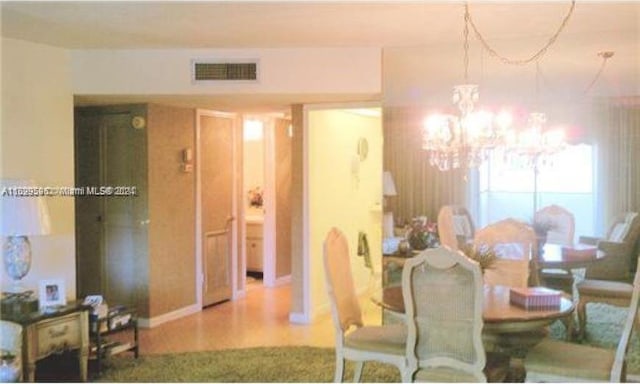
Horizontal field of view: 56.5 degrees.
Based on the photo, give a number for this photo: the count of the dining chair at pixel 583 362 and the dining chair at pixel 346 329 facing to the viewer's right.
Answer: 1

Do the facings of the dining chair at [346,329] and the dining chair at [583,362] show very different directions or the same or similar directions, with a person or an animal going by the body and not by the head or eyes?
very different directions

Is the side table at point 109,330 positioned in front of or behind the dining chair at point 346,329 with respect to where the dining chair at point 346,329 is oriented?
behind

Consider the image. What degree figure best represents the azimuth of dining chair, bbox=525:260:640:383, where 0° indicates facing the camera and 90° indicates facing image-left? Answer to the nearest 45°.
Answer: approximately 90°

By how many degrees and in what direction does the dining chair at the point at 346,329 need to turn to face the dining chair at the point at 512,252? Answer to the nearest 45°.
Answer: approximately 45° to its left

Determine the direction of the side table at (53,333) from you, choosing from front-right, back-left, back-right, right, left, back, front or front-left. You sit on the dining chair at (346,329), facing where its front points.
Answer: back

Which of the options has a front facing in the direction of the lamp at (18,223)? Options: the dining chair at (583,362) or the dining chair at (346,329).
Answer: the dining chair at (583,362)

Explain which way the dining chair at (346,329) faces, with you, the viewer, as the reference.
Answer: facing to the right of the viewer

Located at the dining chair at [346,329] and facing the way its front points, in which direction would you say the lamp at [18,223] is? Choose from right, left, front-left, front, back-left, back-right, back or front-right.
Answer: back

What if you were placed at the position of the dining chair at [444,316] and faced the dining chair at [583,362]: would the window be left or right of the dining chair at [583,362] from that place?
left

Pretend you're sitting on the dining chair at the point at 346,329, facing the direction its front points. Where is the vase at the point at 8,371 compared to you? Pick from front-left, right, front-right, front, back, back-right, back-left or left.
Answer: back

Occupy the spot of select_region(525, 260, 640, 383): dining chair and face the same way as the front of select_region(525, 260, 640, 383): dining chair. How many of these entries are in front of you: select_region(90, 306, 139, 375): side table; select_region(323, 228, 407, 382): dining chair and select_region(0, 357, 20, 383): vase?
3
